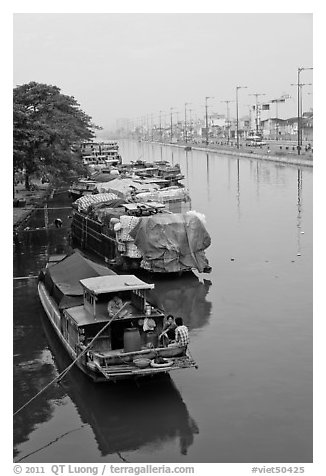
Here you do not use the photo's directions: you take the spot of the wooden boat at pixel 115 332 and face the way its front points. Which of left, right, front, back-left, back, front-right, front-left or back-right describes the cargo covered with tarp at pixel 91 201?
front-right

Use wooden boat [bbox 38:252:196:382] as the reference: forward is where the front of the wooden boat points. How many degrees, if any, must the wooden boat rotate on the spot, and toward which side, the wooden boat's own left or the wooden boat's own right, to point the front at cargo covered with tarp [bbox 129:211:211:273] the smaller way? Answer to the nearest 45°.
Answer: approximately 45° to the wooden boat's own right

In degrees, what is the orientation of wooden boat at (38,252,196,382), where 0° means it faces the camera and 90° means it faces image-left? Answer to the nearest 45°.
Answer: approximately 135°

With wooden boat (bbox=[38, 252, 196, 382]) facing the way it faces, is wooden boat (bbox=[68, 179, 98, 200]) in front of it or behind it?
in front

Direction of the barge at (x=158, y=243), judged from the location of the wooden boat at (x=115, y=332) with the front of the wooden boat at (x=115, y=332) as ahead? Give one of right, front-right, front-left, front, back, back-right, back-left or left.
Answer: front-right
